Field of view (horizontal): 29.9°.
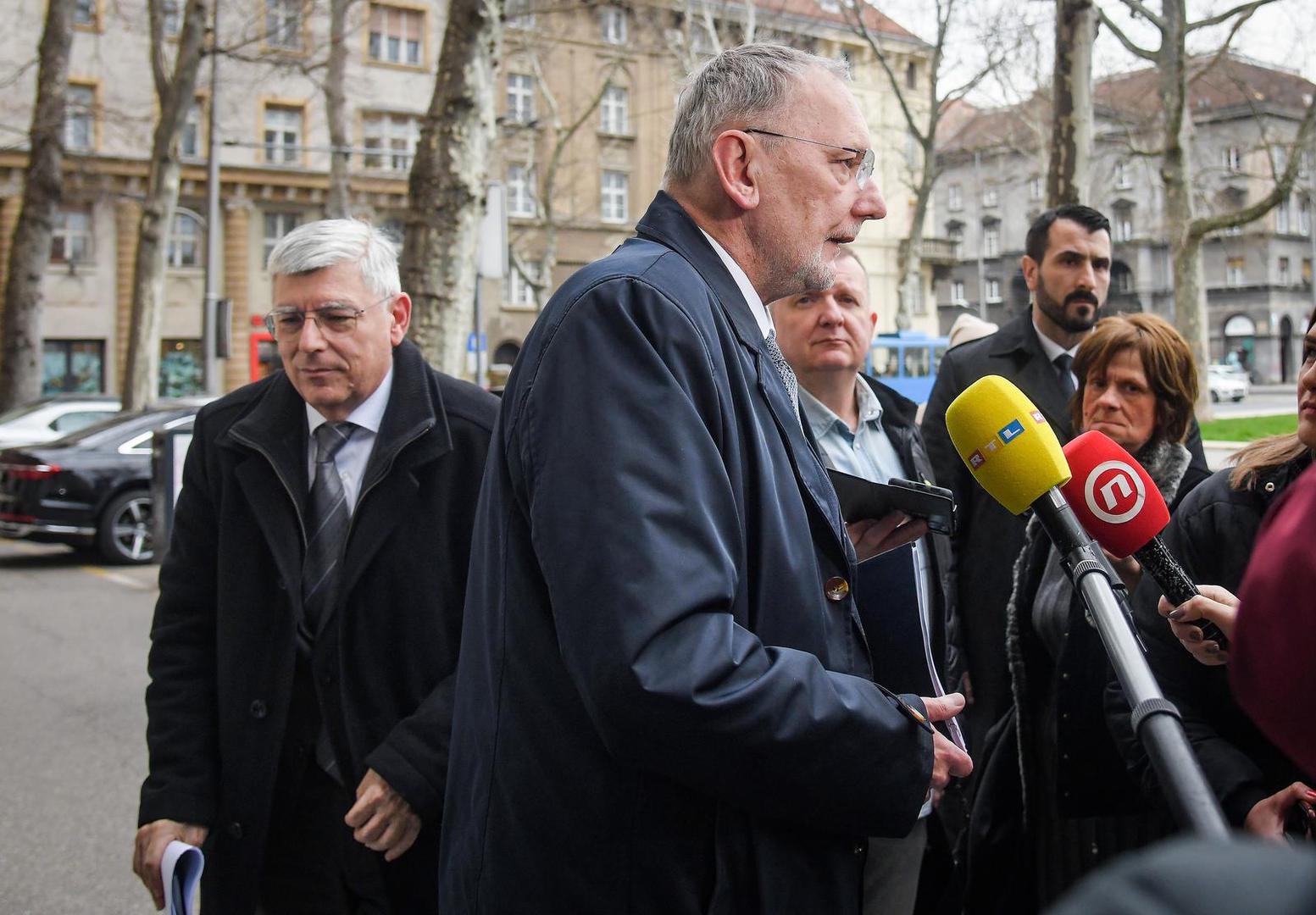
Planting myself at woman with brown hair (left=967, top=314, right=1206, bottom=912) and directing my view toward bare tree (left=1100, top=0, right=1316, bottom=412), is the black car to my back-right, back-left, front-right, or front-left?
front-left

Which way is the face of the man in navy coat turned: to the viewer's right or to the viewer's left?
to the viewer's right

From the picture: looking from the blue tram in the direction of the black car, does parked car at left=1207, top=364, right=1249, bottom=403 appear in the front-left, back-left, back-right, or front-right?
back-left

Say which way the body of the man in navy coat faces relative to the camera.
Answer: to the viewer's right

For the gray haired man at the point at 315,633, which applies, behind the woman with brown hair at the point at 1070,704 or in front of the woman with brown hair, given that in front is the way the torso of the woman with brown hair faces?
in front

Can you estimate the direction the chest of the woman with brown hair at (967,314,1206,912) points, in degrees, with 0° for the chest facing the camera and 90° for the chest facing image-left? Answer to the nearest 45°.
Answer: approximately 45°

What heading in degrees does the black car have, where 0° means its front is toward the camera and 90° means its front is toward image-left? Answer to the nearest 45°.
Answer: approximately 225°

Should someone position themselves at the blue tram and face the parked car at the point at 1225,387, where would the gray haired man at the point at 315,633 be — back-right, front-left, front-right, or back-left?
back-right

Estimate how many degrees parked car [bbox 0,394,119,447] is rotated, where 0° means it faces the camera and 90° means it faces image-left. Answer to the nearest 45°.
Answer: approximately 225°

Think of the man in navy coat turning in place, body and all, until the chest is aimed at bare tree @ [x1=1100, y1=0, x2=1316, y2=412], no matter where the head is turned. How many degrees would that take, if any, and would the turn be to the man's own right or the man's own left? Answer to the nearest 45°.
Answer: approximately 90° to the man's own left

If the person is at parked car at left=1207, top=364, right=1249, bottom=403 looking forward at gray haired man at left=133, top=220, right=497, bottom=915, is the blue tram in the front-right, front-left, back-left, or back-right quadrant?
front-right

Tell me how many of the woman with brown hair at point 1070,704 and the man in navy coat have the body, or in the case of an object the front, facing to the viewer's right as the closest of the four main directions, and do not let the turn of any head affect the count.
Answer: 1

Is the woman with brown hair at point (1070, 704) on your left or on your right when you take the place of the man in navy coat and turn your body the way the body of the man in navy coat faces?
on your left
